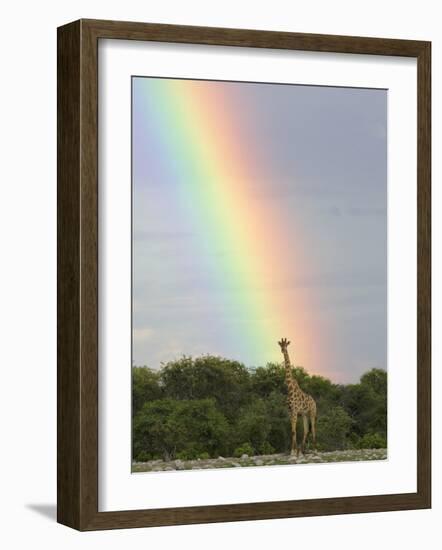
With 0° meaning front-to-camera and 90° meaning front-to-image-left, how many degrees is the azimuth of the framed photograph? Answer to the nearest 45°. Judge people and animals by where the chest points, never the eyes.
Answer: approximately 315°
